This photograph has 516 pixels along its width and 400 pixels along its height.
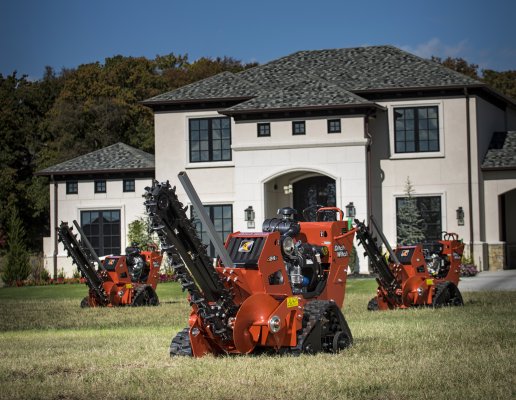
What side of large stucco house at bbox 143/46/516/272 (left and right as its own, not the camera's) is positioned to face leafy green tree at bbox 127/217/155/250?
right

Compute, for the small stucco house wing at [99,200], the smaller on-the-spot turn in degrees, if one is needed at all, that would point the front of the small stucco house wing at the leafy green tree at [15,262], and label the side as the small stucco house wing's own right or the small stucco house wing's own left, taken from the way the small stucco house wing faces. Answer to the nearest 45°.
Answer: approximately 45° to the small stucco house wing's own right

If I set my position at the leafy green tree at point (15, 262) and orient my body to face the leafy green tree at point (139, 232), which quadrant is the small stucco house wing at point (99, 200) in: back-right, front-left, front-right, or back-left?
front-left

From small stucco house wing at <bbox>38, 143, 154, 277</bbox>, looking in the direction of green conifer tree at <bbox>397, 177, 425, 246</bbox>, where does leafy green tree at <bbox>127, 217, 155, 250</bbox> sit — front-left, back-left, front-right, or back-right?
front-right

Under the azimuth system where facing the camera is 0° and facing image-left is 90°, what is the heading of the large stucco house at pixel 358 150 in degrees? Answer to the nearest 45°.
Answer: approximately 0°

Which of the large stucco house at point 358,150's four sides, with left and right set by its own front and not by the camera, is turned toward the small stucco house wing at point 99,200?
right

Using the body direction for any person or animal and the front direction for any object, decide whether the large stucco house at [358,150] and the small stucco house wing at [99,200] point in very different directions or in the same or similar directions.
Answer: same or similar directions

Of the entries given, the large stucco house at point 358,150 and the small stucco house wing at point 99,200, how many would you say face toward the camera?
2
